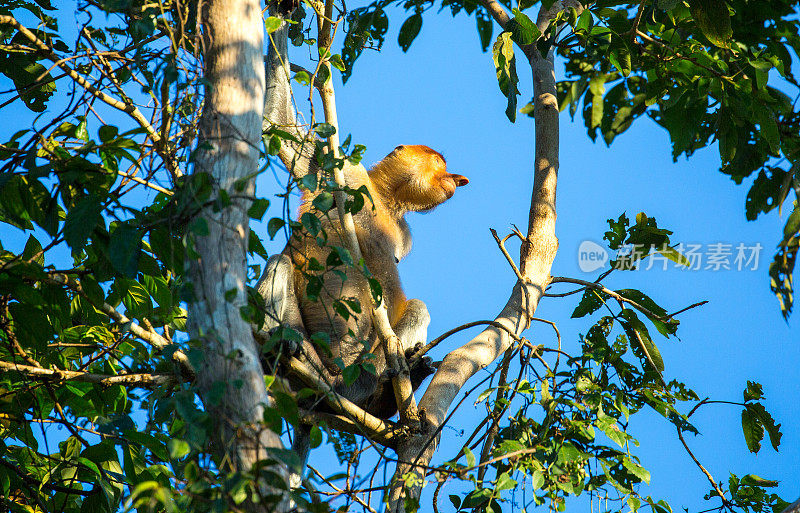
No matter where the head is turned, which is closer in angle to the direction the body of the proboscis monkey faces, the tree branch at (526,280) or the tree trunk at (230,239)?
the tree branch

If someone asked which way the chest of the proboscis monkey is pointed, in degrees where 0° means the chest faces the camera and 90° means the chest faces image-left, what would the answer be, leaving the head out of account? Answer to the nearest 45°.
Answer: approximately 270°

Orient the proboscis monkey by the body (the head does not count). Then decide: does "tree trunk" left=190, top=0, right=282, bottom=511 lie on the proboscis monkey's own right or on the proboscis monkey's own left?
on the proboscis monkey's own right
